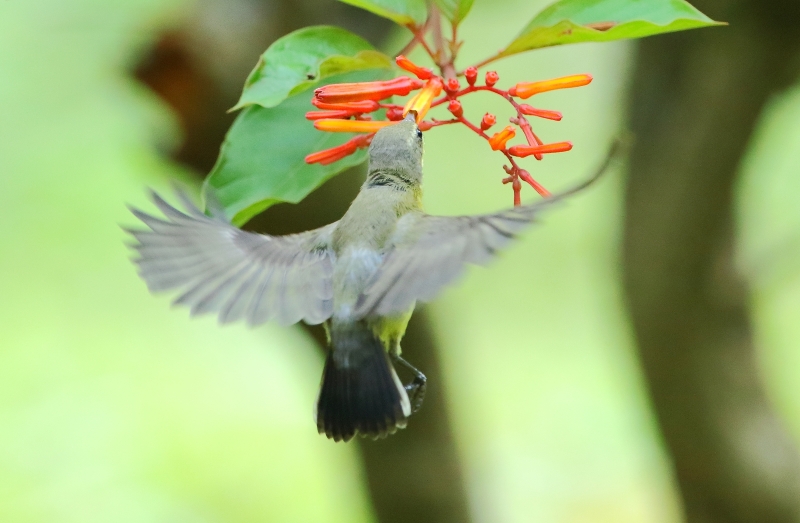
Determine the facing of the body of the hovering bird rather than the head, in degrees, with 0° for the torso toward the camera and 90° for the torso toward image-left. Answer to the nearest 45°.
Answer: approximately 225°
